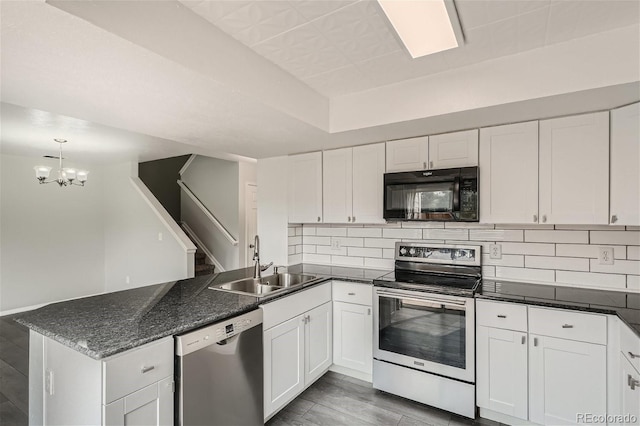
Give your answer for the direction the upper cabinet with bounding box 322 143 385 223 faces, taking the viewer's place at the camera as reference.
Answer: facing the viewer and to the left of the viewer

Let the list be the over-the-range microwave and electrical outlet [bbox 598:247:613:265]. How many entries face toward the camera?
2

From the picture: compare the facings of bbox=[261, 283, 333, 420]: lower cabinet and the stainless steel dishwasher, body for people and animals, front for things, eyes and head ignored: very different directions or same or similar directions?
same or similar directions

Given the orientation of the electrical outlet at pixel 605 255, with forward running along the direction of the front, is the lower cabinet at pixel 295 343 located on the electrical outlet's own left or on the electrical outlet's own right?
on the electrical outlet's own right

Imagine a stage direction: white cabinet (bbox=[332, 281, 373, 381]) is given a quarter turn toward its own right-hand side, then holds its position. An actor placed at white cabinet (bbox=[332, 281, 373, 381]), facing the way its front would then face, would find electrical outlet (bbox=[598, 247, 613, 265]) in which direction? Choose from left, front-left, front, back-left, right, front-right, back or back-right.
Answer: back-right

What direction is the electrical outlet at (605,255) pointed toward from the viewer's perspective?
toward the camera

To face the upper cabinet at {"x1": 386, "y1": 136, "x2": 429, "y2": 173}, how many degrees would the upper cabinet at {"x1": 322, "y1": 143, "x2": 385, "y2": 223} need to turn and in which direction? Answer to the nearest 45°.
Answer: approximately 90° to its left

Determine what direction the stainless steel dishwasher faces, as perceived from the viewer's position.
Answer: facing the viewer and to the right of the viewer

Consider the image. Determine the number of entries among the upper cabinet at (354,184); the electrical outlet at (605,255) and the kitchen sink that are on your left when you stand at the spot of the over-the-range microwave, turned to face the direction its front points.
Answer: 1

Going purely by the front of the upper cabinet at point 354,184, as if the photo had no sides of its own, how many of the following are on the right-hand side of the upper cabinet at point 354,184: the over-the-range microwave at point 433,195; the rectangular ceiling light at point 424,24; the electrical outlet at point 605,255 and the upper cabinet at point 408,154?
0

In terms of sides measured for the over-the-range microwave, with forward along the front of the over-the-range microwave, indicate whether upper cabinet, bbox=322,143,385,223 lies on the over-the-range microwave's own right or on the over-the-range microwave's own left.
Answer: on the over-the-range microwave's own right

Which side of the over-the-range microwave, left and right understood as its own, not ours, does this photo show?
front

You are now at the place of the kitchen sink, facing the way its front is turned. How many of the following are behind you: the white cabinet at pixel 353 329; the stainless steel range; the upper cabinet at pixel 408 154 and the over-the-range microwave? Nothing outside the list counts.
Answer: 0

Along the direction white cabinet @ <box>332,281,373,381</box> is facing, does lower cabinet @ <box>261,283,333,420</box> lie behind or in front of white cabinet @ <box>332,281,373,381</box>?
in front
